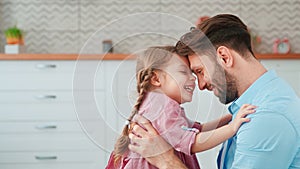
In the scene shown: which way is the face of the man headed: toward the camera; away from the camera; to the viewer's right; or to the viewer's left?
to the viewer's left

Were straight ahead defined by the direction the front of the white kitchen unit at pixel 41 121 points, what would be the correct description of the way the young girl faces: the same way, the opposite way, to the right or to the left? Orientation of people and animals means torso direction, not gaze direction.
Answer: to the left

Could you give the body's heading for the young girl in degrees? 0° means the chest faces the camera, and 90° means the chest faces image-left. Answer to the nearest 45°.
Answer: approximately 270°

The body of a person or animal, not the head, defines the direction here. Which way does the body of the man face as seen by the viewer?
to the viewer's left

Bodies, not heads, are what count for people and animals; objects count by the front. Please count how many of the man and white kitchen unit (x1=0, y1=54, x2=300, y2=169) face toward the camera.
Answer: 1

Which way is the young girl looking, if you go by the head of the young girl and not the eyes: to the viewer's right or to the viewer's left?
to the viewer's right
